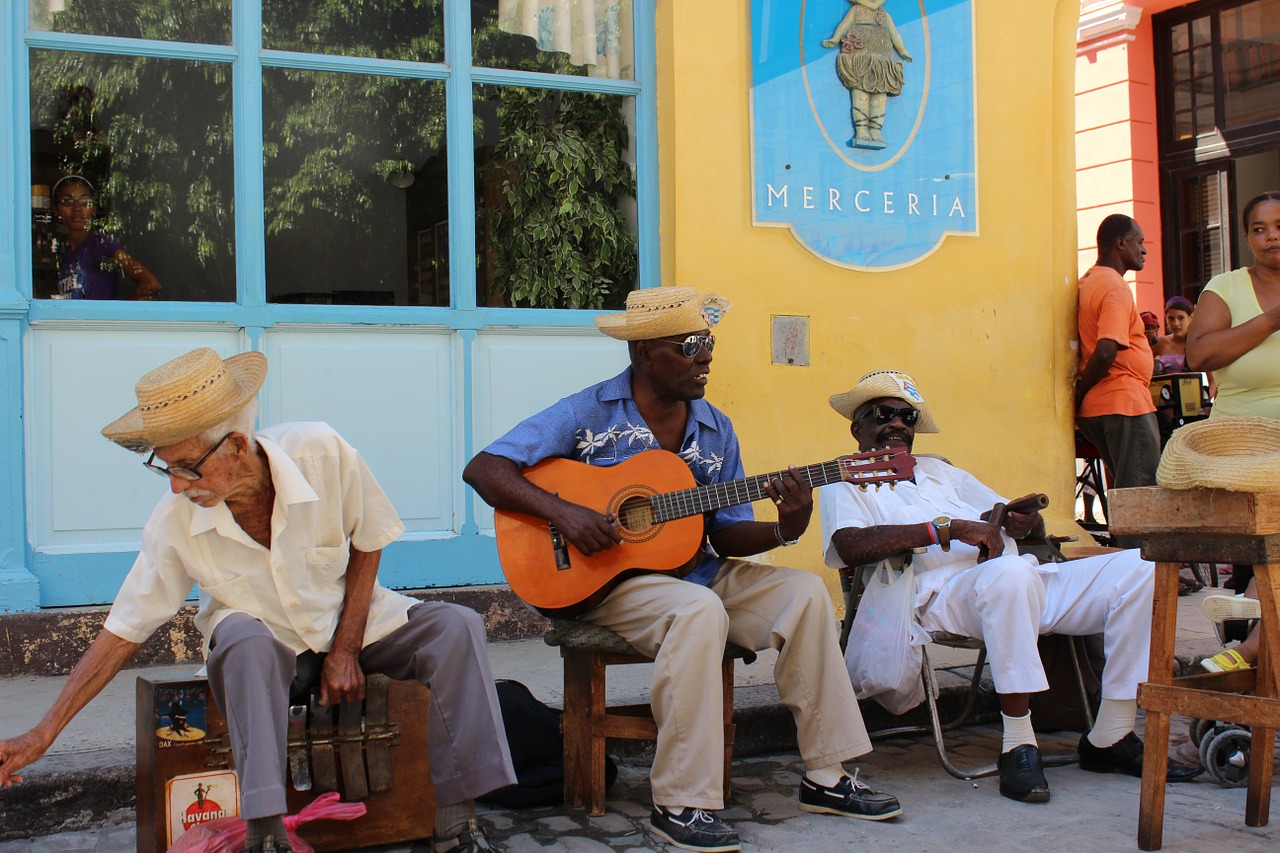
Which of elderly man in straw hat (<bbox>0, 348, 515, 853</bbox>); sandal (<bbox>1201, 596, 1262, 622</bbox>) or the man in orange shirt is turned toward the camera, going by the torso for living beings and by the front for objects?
the elderly man in straw hat

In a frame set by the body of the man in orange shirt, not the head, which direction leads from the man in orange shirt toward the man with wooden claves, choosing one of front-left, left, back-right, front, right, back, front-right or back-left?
right

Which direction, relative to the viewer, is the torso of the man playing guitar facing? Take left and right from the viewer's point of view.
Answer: facing the viewer and to the right of the viewer

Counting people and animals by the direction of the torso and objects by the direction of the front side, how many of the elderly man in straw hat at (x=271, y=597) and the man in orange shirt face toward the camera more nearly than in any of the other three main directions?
1

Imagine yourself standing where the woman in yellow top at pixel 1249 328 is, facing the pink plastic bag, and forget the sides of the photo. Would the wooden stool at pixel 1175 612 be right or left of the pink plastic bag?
left

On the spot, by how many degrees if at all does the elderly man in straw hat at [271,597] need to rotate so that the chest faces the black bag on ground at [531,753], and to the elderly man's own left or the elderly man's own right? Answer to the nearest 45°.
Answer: approximately 135° to the elderly man's own left

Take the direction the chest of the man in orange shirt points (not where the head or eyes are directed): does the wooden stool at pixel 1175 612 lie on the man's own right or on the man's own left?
on the man's own right

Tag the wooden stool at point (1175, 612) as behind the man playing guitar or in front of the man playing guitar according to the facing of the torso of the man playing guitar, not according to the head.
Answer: in front

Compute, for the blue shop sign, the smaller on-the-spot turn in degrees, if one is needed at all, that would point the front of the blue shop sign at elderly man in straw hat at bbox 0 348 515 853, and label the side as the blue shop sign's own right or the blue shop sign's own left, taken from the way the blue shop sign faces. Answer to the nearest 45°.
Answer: approximately 45° to the blue shop sign's own right

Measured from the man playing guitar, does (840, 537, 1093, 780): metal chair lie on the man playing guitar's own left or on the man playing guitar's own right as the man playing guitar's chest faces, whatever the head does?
on the man playing guitar's own left

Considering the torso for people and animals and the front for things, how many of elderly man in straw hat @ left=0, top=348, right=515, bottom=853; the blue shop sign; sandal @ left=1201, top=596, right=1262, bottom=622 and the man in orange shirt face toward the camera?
2

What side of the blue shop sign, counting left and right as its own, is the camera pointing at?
front

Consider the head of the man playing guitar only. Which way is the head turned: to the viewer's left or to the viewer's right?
to the viewer's right

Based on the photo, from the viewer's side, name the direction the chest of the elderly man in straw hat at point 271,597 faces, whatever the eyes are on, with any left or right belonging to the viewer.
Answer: facing the viewer

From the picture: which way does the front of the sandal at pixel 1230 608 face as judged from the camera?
facing to the left of the viewer

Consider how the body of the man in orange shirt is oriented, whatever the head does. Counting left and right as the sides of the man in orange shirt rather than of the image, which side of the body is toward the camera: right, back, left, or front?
right
